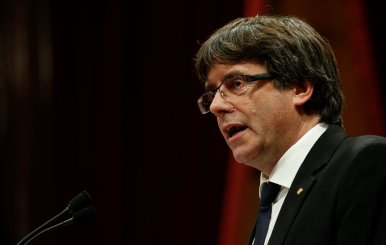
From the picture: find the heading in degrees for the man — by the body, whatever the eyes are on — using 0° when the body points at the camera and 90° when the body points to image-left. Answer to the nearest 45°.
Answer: approximately 45°
